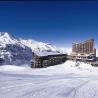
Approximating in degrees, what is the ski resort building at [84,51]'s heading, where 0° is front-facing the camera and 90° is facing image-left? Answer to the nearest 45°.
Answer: approximately 45°

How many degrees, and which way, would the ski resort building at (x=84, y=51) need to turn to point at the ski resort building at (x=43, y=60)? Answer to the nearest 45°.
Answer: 0° — it already faces it
